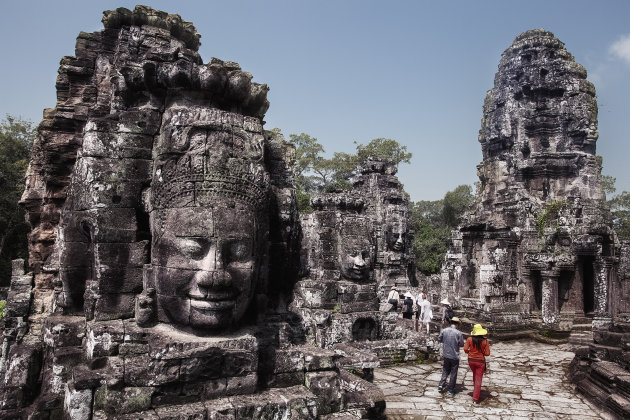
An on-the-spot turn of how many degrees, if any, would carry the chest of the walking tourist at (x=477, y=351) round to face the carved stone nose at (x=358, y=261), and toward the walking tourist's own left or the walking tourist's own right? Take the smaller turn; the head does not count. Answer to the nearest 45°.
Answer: approximately 45° to the walking tourist's own left

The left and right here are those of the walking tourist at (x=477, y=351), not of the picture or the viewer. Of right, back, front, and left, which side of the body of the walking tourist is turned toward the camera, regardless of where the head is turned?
back

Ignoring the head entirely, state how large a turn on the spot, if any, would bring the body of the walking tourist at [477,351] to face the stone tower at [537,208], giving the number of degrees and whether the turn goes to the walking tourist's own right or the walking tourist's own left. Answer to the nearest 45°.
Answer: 0° — they already face it

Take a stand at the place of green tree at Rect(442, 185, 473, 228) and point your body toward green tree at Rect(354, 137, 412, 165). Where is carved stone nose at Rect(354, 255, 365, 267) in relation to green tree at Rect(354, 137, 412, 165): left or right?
left

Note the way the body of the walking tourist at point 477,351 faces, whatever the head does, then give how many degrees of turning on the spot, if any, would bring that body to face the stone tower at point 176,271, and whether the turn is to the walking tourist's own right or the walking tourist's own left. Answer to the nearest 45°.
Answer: approximately 135° to the walking tourist's own left

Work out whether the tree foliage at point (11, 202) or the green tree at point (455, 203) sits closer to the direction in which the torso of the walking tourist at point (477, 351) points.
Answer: the green tree

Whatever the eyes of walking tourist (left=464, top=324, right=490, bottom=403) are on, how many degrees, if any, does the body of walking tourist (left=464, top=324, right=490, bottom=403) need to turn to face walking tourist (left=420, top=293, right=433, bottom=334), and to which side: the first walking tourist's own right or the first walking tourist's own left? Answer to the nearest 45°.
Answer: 0° — they already face them

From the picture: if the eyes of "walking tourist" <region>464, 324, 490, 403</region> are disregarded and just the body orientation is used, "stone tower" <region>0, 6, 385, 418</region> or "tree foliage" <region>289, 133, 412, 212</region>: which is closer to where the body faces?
the tree foliage

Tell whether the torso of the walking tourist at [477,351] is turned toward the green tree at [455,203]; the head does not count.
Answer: yes

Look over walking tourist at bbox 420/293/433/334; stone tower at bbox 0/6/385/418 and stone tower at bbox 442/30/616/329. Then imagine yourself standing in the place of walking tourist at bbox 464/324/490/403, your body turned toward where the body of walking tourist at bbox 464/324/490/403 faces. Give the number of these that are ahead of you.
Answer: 2
